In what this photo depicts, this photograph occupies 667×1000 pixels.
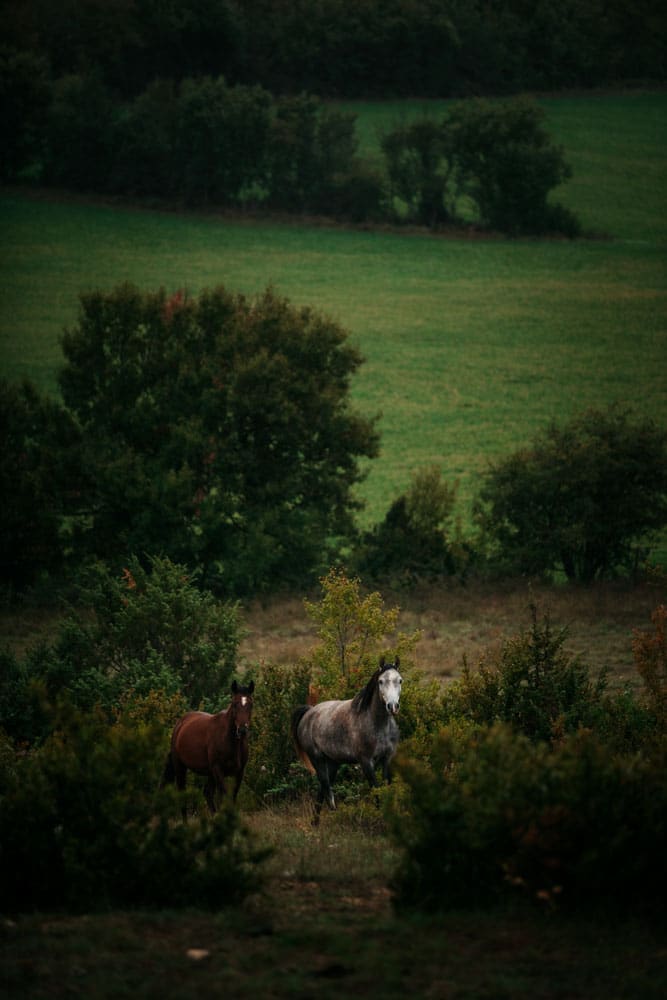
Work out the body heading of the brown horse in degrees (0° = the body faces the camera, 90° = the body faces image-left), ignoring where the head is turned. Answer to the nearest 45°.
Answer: approximately 315°

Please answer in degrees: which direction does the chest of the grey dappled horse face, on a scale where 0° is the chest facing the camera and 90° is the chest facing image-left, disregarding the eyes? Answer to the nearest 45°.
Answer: approximately 315°

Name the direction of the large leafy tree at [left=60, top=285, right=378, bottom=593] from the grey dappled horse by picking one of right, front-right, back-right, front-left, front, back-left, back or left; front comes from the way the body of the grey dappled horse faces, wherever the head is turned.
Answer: back-left

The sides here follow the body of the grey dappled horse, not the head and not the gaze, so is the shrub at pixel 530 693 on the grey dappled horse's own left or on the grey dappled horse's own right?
on the grey dappled horse's own left

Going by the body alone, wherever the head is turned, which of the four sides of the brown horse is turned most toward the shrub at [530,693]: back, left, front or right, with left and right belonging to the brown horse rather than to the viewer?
left

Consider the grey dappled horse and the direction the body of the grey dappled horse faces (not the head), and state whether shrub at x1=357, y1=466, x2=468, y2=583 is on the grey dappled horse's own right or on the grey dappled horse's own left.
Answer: on the grey dappled horse's own left
